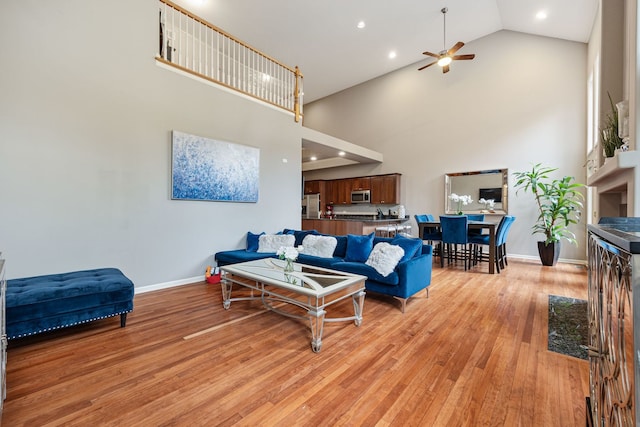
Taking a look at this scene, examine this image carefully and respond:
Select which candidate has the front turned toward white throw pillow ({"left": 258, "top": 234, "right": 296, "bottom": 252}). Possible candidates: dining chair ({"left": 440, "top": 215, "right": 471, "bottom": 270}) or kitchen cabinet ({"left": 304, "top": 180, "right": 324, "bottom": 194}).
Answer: the kitchen cabinet

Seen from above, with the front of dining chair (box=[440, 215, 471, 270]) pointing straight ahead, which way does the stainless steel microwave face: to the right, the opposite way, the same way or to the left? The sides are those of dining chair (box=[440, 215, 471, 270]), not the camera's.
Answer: the opposite way

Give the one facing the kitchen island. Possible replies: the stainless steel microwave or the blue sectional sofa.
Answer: the stainless steel microwave

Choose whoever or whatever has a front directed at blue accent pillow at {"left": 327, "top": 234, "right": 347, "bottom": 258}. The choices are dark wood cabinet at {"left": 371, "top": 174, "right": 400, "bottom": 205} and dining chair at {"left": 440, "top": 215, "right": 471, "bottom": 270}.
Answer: the dark wood cabinet

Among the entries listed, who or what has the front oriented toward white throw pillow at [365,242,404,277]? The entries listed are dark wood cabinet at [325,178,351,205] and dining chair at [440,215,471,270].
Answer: the dark wood cabinet

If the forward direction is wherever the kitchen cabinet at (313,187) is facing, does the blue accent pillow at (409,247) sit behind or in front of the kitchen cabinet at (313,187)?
in front

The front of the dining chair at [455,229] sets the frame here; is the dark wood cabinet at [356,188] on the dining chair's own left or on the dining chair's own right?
on the dining chair's own left

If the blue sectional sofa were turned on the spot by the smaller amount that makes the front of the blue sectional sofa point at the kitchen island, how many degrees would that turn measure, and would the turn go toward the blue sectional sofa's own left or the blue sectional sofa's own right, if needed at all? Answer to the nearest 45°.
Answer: approximately 135° to the blue sectional sofa's own right

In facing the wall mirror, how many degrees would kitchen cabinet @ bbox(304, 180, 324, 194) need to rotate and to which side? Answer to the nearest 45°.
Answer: approximately 45° to its left

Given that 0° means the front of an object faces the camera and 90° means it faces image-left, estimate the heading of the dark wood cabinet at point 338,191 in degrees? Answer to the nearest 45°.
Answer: approximately 0°

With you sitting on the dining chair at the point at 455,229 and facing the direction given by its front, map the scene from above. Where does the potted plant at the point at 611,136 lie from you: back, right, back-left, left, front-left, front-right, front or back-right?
back-right

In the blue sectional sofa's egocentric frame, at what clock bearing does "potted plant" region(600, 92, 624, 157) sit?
The potted plant is roughly at 8 o'clock from the blue sectional sofa.

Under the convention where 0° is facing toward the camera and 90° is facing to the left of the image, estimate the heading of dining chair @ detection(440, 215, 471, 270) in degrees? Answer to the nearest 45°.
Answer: approximately 180°
